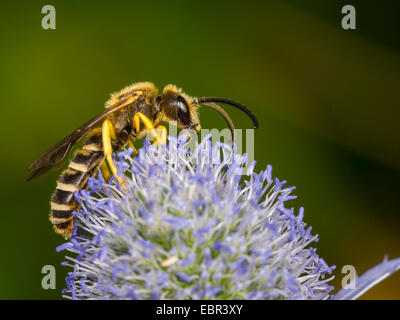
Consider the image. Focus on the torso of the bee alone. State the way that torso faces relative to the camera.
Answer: to the viewer's right
